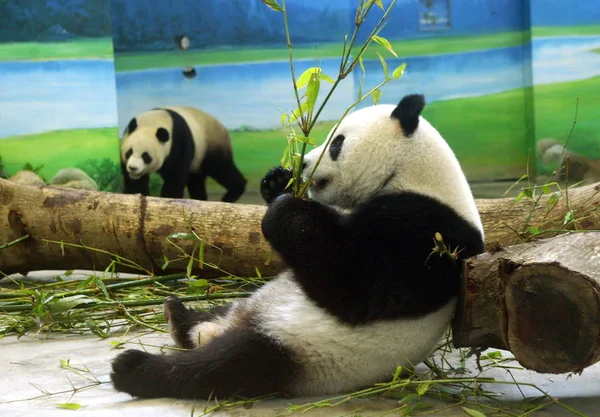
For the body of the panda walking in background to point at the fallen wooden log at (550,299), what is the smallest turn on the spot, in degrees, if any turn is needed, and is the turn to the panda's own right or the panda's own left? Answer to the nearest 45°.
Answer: approximately 45° to the panda's own left

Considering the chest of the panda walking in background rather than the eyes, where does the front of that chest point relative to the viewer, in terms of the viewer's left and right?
facing the viewer and to the left of the viewer
